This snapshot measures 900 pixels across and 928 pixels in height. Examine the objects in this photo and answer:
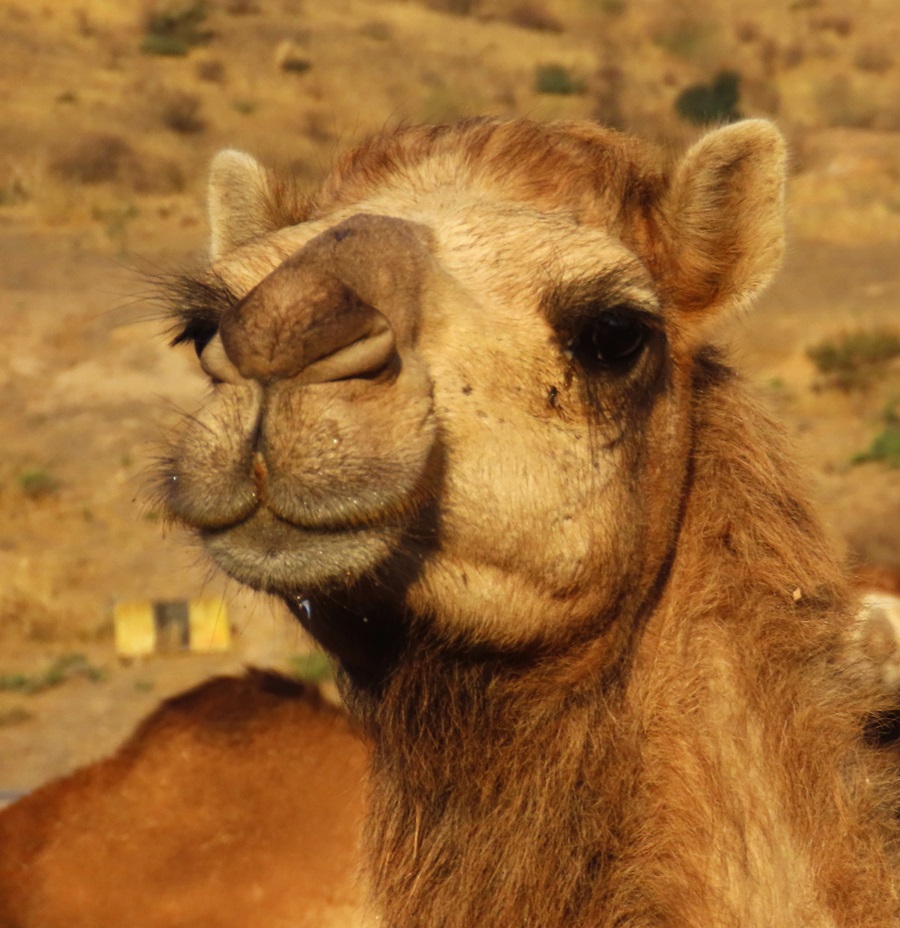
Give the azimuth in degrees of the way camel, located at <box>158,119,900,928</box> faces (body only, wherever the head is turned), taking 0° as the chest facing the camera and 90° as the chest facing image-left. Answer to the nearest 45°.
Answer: approximately 45°

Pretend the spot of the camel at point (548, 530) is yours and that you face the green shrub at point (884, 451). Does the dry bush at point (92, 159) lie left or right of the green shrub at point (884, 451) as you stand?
left

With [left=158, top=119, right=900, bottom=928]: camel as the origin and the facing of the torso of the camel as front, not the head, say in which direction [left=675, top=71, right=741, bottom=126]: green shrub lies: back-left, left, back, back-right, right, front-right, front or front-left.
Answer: back-right

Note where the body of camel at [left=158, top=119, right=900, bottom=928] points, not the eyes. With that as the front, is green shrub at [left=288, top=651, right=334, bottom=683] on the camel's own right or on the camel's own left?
on the camel's own right

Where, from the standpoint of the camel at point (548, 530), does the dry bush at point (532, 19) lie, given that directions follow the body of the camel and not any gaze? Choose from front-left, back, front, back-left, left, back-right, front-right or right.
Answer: back-right

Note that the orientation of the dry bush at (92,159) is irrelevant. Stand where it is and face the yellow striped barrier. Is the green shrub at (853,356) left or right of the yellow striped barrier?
left

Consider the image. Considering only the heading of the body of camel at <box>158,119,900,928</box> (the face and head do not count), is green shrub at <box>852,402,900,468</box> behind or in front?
behind

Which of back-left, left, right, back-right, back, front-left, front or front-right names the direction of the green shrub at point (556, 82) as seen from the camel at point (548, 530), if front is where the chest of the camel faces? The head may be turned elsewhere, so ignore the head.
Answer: back-right

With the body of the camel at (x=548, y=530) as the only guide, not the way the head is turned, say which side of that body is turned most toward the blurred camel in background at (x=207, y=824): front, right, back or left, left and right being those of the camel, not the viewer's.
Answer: right

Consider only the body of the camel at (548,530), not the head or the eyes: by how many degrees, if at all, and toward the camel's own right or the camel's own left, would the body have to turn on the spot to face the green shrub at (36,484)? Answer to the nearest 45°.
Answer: approximately 90° to the camel's own right
